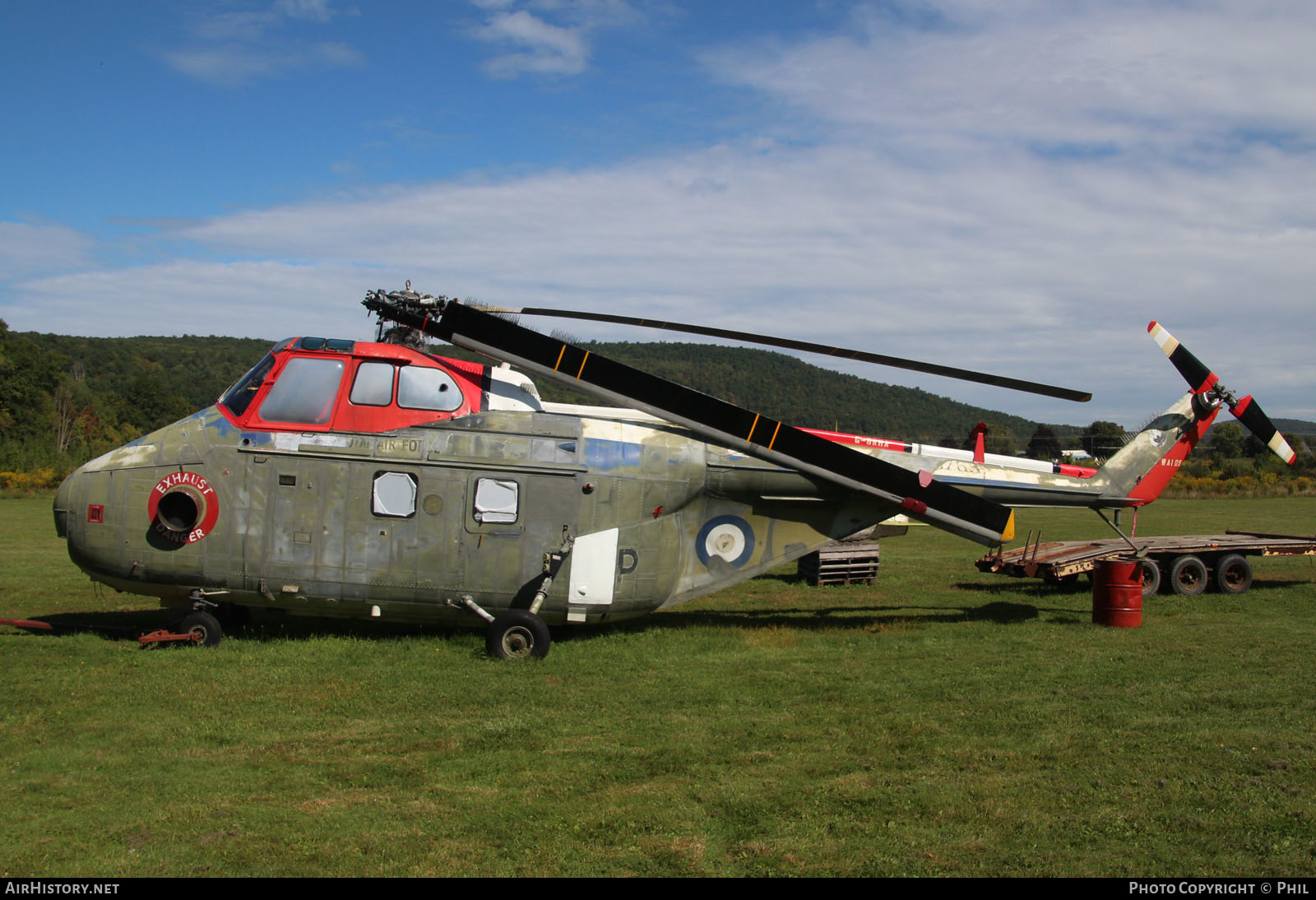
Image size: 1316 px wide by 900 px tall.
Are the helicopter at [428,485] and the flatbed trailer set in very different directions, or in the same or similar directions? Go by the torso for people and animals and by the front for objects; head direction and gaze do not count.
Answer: very different directions

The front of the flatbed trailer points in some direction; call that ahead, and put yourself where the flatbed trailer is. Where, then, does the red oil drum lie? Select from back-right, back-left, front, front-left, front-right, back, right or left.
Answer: back-right

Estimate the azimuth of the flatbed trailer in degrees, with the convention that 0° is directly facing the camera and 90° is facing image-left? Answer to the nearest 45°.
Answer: approximately 225°

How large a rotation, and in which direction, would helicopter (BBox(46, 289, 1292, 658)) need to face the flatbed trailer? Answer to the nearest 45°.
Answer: approximately 135° to its right

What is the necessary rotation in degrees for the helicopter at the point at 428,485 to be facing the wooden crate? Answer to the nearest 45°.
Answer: approximately 135° to its right

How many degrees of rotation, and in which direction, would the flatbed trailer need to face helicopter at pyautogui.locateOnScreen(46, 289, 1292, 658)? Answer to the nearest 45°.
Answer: approximately 180°

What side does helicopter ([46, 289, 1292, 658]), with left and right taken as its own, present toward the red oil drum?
back

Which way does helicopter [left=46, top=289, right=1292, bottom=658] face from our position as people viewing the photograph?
facing to the left of the viewer

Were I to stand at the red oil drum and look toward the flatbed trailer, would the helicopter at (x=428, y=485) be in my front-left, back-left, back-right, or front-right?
back-left
